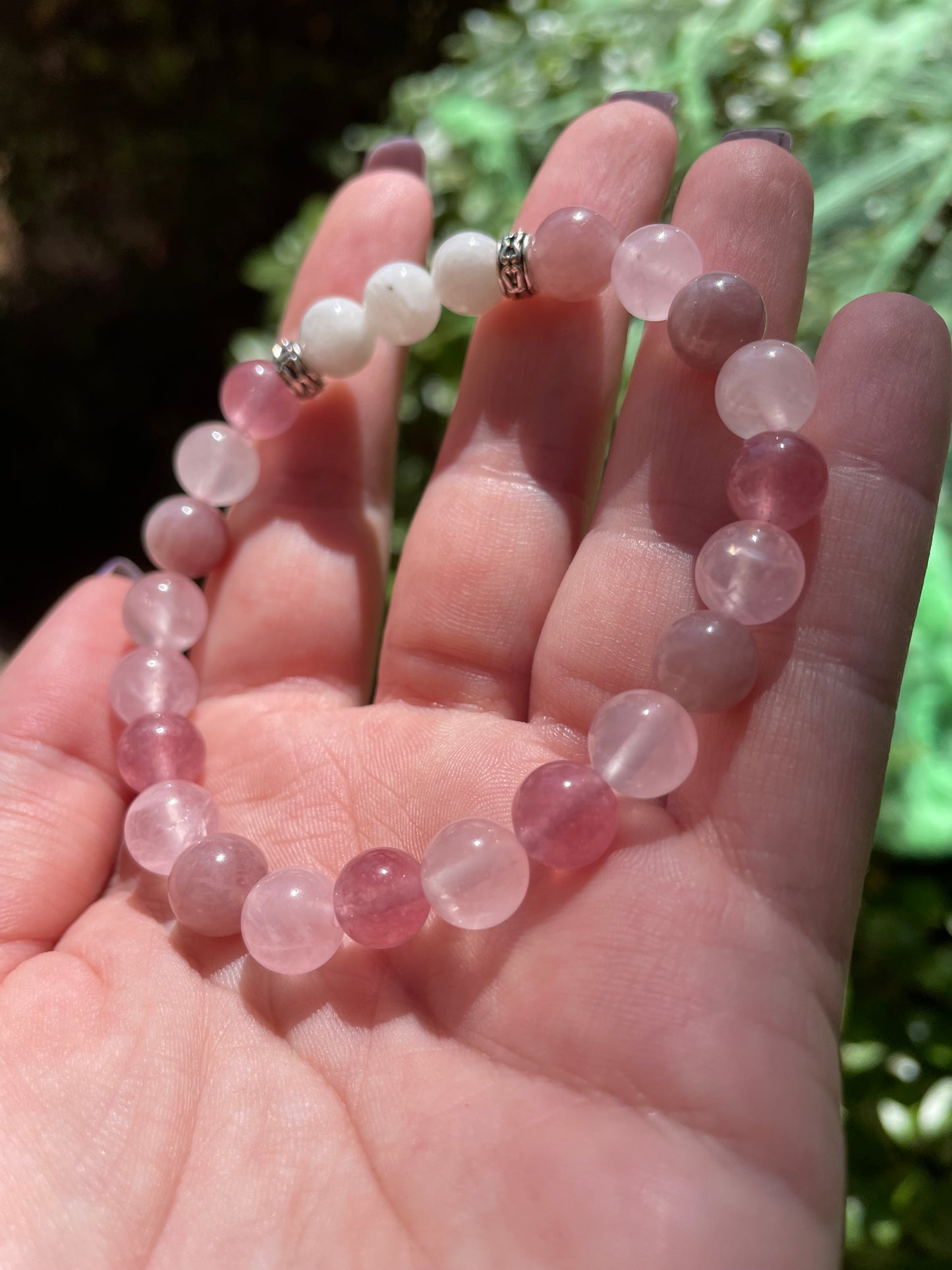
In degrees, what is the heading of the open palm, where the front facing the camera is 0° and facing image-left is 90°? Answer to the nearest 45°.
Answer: approximately 0°
